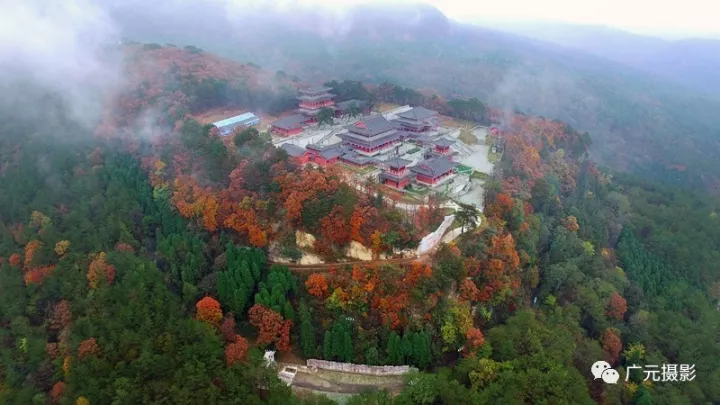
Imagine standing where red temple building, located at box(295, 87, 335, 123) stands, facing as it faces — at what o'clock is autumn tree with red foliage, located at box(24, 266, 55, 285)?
The autumn tree with red foliage is roughly at 3 o'clock from the red temple building.

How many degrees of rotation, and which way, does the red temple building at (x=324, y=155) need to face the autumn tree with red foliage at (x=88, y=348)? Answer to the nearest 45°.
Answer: approximately 90° to its right

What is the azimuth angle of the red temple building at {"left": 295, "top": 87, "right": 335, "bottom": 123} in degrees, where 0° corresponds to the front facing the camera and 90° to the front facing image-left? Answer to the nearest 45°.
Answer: approximately 315°

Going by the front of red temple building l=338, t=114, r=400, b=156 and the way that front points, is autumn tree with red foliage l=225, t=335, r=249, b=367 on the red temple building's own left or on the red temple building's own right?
on the red temple building's own right

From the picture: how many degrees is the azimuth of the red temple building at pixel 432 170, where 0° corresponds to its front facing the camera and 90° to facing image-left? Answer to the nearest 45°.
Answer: approximately 315°

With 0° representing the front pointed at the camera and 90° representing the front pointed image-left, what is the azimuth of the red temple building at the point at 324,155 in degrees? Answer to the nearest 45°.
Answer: approximately 315°

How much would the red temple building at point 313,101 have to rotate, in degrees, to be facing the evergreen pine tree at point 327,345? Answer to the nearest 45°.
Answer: approximately 45° to its right
